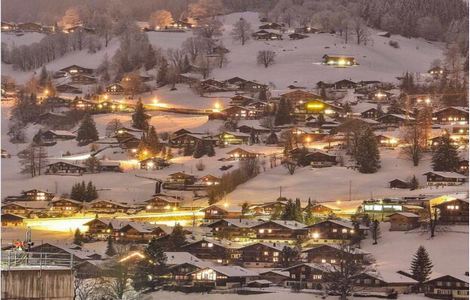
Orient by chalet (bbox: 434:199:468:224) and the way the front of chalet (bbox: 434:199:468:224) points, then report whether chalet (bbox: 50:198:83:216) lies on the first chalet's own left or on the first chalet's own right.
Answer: on the first chalet's own right

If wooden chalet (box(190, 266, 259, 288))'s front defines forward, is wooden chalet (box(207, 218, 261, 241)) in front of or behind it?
behind

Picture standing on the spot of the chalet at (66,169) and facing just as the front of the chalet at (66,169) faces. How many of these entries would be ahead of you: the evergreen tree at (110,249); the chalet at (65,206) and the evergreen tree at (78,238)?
3

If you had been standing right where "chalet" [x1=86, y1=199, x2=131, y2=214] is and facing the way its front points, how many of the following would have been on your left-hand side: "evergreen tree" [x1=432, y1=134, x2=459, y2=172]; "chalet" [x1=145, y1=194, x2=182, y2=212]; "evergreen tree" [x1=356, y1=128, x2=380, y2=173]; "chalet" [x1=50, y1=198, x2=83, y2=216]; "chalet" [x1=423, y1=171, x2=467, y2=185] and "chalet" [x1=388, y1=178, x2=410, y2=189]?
5

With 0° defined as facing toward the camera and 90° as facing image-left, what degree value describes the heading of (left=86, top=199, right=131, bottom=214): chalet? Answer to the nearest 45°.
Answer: approximately 0°

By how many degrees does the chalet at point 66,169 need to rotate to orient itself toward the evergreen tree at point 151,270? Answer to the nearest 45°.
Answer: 0° — it already faces it

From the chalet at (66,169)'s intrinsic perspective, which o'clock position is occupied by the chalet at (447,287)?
the chalet at (447,287) is roughly at 11 o'clock from the chalet at (66,169).

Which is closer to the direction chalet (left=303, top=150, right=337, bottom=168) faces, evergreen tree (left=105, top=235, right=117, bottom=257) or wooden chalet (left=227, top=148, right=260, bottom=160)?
the evergreen tree

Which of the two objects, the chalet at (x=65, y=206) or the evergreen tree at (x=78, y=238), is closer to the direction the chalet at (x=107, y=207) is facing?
the evergreen tree
